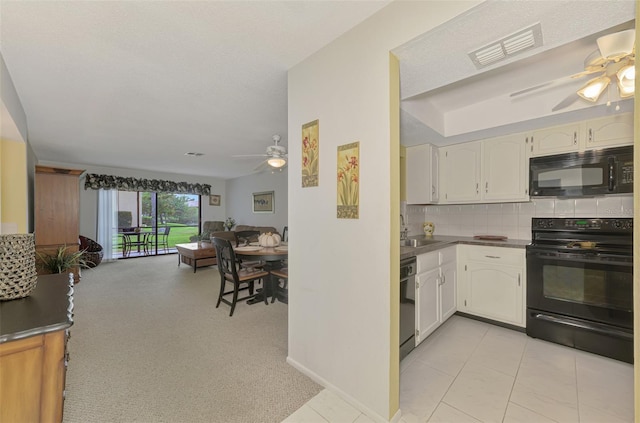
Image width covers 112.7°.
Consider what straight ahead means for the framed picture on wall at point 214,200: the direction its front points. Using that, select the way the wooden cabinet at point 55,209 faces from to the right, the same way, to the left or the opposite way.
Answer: to the left

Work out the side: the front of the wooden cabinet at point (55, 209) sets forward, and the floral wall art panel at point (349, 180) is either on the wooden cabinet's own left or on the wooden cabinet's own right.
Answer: on the wooden cabinet's own right

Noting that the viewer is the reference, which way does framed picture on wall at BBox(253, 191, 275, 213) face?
facing the viewer and to the left of the viewer

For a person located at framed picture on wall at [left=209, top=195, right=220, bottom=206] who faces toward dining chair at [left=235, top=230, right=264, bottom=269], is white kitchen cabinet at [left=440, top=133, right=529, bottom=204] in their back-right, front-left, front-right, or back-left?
front-left

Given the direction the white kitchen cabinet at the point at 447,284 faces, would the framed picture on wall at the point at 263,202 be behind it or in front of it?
behind

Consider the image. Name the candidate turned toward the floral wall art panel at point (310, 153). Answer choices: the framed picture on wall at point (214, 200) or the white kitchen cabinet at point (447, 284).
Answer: the framed picture on wall

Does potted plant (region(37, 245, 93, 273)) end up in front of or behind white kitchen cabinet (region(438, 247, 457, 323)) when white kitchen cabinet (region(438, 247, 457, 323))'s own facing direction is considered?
behind

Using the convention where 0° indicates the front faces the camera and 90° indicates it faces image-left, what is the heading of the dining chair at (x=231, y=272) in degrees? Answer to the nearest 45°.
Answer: approximately 225°

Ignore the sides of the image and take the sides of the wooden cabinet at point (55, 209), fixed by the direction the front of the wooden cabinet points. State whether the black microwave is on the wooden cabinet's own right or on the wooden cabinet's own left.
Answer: on the wooden cabinet's own right

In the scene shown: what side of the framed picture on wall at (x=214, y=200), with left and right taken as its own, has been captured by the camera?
front

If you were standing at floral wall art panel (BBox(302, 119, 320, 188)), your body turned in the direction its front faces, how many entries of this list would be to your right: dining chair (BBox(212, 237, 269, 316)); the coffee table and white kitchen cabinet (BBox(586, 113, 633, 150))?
2

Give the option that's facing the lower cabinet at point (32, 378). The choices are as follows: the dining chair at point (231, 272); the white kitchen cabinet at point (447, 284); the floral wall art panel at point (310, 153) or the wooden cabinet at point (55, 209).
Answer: the floral wall art panel

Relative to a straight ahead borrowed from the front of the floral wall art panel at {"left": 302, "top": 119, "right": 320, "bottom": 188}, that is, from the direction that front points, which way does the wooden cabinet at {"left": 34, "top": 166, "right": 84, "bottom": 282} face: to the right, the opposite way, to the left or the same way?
the opposite way

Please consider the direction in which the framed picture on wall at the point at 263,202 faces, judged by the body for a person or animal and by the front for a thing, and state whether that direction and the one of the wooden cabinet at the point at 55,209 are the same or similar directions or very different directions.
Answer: very different directions
